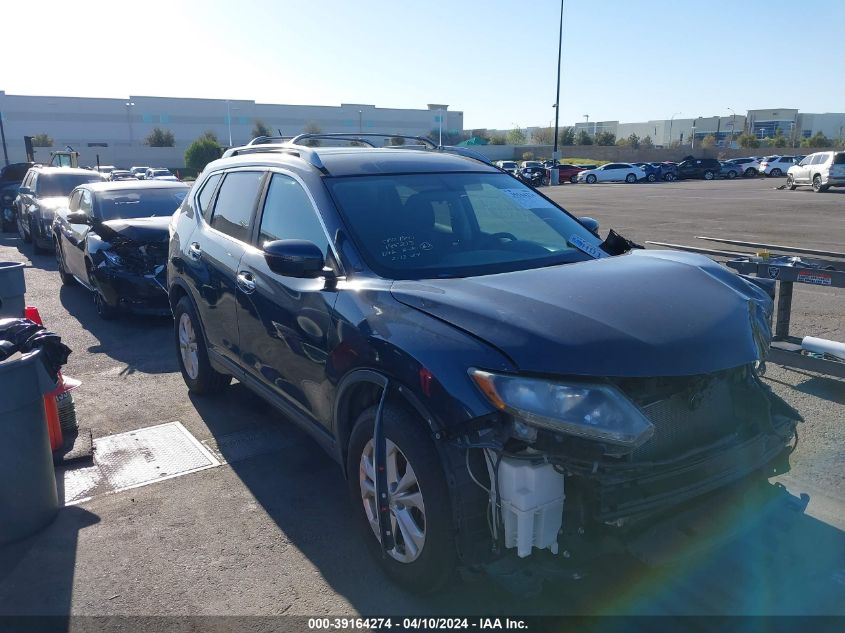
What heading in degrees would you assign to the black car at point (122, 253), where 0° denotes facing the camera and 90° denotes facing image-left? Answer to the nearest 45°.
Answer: approximately 315°

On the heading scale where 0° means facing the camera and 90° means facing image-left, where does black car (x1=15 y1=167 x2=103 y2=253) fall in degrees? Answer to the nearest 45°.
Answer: approximately 315°

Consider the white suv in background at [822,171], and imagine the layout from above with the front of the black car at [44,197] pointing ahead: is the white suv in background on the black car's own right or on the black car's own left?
on the black car's own left

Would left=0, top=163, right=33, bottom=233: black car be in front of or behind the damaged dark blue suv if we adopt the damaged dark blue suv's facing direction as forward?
behind

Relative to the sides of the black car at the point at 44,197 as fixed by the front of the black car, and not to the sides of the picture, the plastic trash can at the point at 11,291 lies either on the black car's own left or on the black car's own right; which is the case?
on the black car's own right

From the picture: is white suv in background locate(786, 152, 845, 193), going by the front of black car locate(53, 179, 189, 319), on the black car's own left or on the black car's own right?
on the black car's own left
